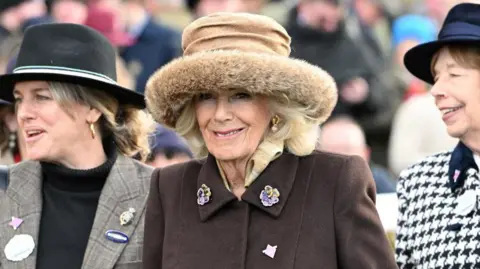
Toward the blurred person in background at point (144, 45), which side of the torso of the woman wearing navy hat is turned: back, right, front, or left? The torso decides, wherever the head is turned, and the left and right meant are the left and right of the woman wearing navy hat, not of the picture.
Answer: right

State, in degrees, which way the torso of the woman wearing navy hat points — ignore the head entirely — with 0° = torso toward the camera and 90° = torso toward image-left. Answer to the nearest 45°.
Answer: approximately 45°

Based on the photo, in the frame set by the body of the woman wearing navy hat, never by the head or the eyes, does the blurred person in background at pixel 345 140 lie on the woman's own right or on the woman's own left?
on the woman's own right

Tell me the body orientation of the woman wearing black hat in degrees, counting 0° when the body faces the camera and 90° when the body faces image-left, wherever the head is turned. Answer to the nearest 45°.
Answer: approximately 45°
